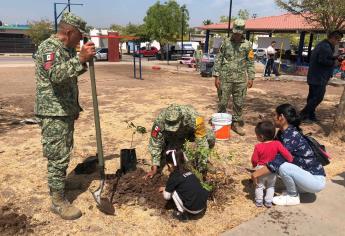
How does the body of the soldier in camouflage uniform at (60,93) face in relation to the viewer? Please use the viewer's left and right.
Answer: facing to the right of the viewer

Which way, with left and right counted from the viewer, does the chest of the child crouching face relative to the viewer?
facing away from the viewer and to the left of the viewer

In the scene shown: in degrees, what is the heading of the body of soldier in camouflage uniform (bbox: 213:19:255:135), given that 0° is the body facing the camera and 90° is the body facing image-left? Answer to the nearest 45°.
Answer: approximately 0°

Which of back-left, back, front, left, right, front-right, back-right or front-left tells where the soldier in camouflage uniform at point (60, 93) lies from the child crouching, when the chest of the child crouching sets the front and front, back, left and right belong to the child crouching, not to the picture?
front-left

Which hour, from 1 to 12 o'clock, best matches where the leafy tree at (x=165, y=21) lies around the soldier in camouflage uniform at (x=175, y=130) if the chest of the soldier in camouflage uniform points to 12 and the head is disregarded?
The leafy tree is roughly at 6 o'clock from the soldier in camouflage uniform.

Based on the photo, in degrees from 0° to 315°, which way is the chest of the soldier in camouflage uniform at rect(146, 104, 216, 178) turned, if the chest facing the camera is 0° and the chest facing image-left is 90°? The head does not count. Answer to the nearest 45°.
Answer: approximately 0°

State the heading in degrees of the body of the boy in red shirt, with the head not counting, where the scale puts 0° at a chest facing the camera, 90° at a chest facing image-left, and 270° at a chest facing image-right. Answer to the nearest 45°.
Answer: approximately 135°

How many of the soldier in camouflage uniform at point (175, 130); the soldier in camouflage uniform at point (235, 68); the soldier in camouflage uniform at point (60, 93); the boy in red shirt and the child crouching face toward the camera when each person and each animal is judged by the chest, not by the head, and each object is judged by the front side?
2

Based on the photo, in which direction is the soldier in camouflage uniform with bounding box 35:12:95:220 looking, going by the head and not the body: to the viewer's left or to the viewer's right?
to the viewer's right
